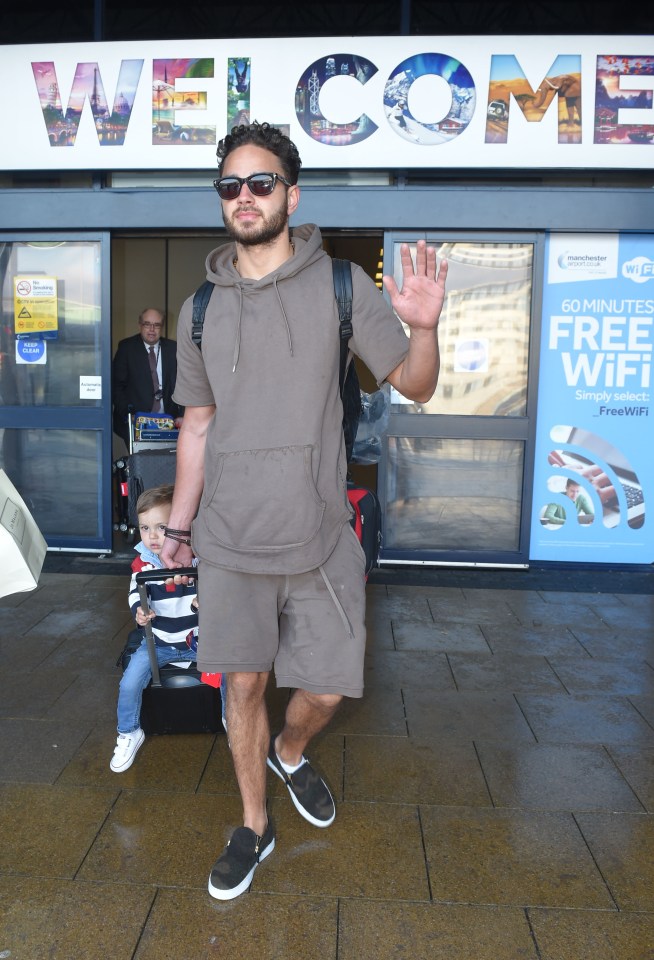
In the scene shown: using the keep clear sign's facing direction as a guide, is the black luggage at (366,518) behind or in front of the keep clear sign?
in front

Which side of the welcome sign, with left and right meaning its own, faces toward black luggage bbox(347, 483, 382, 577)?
front

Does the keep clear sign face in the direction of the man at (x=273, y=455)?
yes

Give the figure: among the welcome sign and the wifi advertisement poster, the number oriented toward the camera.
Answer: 2

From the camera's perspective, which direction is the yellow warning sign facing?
toward the camera

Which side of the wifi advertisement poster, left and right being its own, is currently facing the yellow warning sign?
right

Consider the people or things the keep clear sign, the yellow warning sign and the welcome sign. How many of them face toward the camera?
3

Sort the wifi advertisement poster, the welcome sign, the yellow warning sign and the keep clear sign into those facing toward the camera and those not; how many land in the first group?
4

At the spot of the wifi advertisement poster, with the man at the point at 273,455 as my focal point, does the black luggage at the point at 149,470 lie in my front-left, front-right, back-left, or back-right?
front-right

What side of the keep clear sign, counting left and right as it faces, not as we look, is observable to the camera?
front

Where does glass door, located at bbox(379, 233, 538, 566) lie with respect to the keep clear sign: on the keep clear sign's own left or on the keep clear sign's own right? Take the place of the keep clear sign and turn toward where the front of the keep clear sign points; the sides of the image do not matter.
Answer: on the keep clear sign's own left
